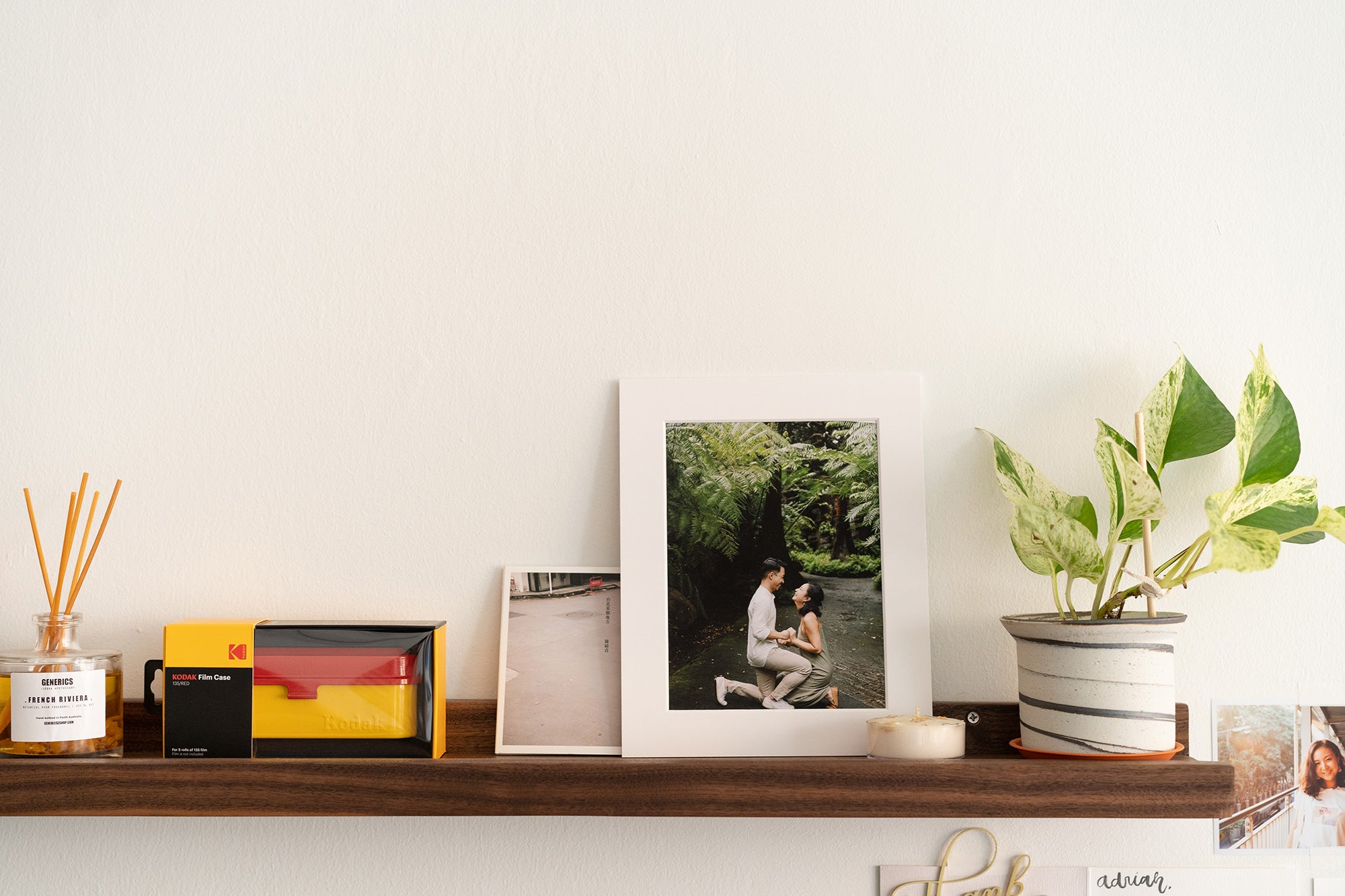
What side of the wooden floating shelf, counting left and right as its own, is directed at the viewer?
front

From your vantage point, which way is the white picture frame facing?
toward the camera

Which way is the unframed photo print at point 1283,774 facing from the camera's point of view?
toward the camera
